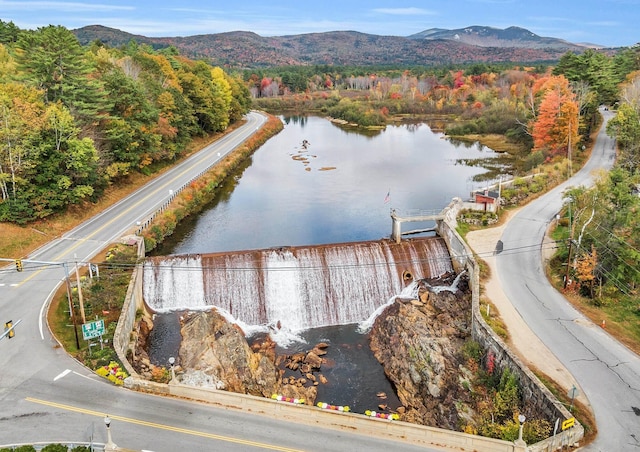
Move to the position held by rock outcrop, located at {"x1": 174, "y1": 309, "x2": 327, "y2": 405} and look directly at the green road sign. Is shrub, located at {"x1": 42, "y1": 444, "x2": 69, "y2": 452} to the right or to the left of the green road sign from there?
left

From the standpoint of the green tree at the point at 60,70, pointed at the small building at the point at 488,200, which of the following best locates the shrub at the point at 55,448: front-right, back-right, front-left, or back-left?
front-right

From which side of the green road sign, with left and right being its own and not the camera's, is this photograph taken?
front

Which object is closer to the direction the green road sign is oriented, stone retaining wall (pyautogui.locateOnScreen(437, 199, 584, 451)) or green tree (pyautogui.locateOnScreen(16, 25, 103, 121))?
the stone retaining wall

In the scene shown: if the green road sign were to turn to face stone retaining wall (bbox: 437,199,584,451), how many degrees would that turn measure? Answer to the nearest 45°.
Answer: approximately 45° to its left

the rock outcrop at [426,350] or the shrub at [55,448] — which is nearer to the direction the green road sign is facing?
the shrub

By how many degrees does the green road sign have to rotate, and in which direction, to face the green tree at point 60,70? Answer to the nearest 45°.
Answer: approximately 180°

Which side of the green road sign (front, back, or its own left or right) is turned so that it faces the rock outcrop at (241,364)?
left

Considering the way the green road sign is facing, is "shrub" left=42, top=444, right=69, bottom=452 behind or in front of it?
in front

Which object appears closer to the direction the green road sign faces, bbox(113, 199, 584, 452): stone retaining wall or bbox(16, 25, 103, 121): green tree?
the stone retaining wall

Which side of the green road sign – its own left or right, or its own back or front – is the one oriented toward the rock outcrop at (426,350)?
left

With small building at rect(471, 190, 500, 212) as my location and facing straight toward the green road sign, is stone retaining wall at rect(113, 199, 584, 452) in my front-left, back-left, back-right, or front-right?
front-left
